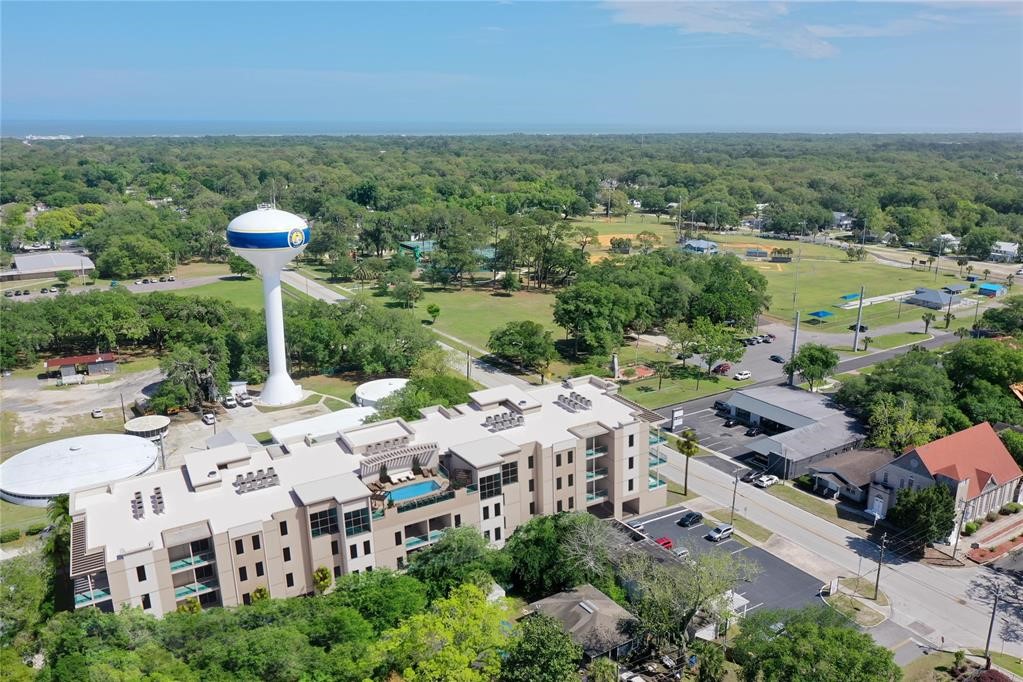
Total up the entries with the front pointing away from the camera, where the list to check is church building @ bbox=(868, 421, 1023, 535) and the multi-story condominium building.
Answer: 0

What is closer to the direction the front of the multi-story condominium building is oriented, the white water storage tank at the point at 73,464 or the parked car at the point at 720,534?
the parked car

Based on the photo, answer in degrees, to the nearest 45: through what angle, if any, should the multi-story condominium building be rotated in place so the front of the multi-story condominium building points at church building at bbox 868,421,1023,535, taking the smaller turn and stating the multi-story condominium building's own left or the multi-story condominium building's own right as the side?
approximately 45° to the multi-story condominium building's own left

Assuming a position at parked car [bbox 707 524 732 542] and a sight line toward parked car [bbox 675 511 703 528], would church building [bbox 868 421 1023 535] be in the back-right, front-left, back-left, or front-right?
back-right

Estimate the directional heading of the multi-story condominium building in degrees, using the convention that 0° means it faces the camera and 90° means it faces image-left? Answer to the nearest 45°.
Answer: approximately 315°

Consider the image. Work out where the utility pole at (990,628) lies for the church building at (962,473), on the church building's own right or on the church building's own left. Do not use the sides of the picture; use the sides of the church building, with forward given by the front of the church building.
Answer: on the church building's own left

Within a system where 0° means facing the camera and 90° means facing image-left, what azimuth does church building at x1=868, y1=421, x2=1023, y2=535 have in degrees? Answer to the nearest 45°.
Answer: approximately 45°

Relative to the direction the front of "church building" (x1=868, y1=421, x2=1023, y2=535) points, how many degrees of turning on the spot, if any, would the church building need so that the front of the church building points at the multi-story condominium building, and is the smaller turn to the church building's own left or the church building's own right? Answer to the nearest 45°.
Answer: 0° — it already faces it
